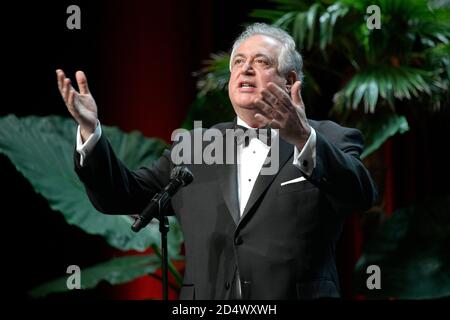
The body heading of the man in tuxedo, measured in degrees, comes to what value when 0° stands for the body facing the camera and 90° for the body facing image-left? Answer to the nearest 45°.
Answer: approximately 45°

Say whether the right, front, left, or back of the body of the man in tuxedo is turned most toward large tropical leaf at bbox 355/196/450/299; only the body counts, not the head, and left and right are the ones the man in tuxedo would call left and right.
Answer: back

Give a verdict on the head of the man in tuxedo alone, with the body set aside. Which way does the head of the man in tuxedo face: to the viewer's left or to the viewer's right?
to the viewer's left

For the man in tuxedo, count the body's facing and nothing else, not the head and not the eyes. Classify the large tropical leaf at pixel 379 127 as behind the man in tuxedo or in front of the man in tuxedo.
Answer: behind

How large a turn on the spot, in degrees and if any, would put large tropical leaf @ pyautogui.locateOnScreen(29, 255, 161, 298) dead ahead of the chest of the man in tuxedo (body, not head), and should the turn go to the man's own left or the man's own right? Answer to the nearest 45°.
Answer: approximately 135° to the man's own right

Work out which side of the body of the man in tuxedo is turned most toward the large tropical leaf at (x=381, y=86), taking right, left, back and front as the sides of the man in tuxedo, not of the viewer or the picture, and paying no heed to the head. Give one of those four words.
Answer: back
